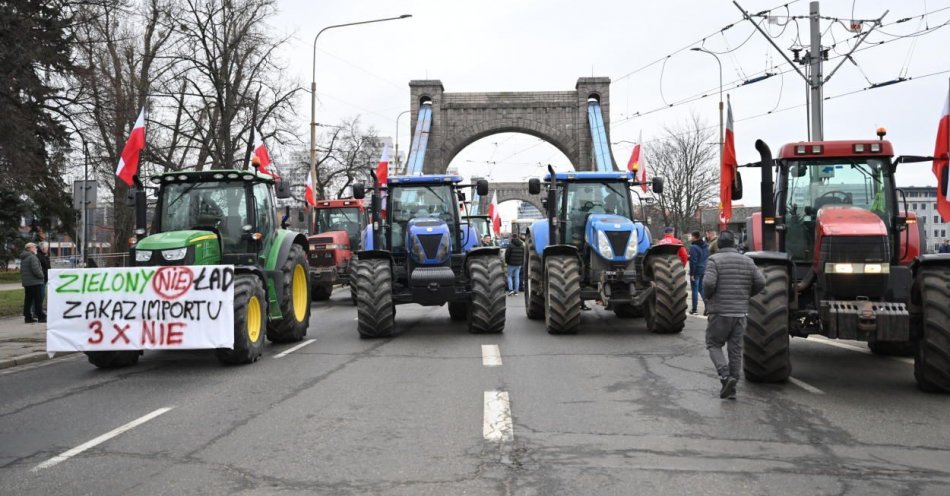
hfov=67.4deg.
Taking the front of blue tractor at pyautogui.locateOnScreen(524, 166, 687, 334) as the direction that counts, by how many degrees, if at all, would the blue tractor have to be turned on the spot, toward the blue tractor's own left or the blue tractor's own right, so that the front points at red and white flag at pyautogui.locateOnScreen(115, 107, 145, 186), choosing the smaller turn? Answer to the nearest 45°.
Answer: approximately 90° to the blue tractor's own right

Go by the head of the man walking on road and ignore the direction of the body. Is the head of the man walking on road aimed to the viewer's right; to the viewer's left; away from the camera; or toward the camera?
away from the camera

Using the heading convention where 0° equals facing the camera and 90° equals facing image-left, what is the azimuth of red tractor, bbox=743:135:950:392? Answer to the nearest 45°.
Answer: approximately 0°

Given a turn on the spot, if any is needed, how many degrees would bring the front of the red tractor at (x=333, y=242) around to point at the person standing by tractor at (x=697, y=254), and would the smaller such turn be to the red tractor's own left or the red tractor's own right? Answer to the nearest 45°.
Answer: approximately 45° to the red tractor's own left

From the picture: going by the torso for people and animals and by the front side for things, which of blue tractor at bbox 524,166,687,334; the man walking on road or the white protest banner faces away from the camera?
the man walking on road

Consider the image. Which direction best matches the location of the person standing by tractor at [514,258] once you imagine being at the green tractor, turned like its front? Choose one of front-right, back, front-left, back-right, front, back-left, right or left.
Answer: back
